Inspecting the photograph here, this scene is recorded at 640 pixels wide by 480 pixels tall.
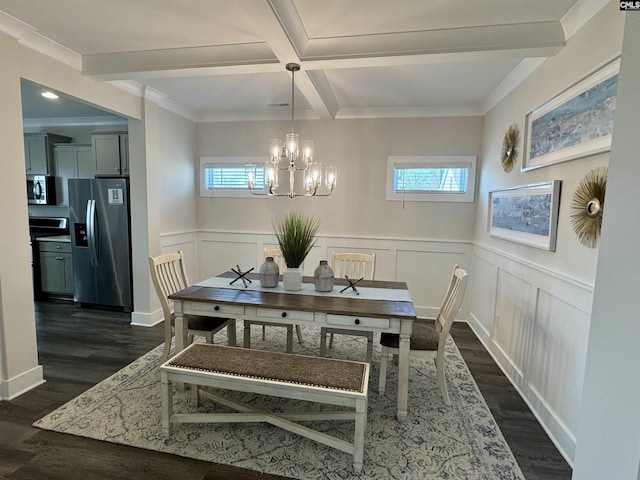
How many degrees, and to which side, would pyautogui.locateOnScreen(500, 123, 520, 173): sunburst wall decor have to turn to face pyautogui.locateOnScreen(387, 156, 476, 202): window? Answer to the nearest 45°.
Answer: approximately 90° to its right

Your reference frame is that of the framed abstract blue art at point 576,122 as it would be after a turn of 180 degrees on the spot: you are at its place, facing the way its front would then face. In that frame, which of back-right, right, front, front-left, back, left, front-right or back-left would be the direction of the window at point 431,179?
left

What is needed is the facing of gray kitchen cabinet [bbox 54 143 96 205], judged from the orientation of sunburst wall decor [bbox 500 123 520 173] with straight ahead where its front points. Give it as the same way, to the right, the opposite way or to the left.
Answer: to the left

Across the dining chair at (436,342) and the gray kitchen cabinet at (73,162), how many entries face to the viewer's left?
1

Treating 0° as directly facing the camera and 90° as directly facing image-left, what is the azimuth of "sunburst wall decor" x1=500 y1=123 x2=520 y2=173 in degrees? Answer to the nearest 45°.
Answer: approximately 45°

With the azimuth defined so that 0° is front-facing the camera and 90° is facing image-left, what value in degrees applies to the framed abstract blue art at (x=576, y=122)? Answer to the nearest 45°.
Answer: approximately 45°

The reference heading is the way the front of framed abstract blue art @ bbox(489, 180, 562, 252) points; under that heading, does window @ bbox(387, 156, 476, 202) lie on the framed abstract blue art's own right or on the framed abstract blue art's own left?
on the framed abstract blue art's own right

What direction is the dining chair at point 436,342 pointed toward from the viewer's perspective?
to the viewer's left
